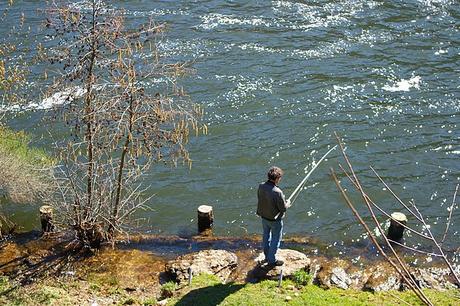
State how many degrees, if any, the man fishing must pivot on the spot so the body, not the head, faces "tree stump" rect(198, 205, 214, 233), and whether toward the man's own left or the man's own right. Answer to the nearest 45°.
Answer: approximately 90° to the man's own left

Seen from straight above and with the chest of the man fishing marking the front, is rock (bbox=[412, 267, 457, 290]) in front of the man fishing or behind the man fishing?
in front

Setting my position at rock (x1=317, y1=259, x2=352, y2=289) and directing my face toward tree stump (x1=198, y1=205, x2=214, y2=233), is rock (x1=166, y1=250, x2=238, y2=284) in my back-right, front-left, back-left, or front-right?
front-left

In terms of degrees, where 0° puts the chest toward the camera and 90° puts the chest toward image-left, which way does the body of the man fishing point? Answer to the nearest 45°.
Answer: approximately 225°

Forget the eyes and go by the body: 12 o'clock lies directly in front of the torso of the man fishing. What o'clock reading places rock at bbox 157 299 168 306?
The rock is roughly at 7 o'clock from the man fishing.

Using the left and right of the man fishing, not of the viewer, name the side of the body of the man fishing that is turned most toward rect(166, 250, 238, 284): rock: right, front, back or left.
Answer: left

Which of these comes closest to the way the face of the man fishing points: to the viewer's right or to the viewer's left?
to the viewer's right

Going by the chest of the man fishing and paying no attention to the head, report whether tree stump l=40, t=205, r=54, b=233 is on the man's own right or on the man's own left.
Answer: on the man's own left

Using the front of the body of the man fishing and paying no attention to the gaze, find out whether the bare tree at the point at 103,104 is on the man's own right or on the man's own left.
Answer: on the man's own left

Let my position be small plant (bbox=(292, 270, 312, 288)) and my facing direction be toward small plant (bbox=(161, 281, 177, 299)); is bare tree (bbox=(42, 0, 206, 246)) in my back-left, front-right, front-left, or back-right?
front-right
